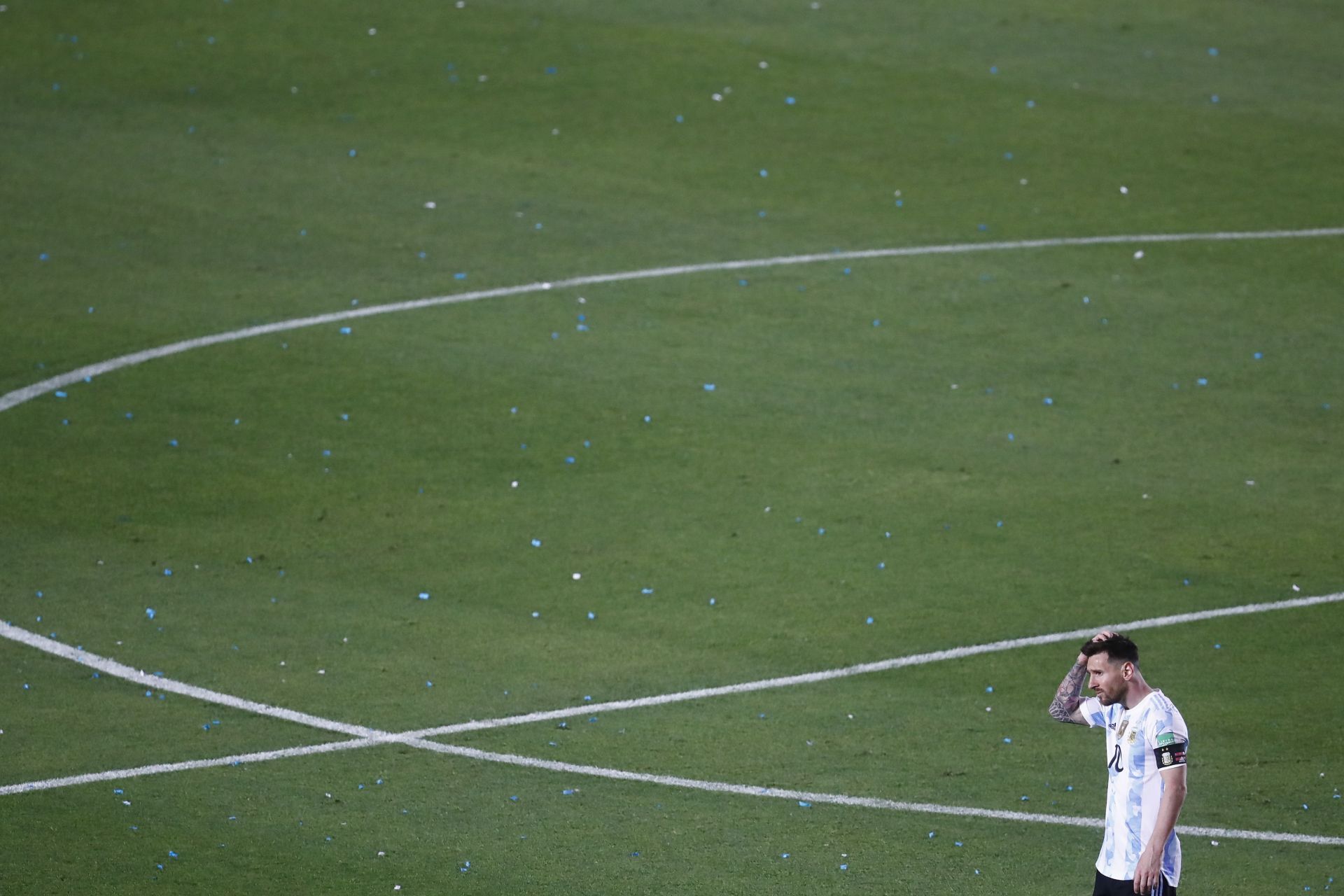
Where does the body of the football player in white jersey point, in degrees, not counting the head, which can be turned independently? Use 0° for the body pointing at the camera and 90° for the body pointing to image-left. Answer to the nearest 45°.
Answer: approximately 45°
